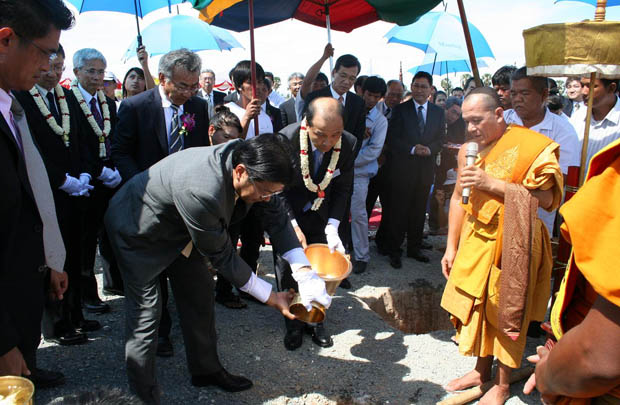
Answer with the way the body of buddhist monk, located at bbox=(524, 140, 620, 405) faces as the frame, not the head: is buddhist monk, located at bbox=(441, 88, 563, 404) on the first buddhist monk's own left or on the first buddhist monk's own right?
on the first buddhist monk's own right

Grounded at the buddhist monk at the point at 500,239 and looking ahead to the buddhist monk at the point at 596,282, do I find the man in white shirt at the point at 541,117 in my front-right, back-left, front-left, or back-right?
back-left

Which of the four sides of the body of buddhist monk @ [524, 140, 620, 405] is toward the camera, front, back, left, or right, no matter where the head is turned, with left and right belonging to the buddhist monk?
left

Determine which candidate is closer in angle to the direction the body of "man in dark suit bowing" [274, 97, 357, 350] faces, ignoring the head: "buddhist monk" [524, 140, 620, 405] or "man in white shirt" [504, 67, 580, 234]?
the buddhist monk

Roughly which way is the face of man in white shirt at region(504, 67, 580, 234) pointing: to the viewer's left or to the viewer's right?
to the viewer's left

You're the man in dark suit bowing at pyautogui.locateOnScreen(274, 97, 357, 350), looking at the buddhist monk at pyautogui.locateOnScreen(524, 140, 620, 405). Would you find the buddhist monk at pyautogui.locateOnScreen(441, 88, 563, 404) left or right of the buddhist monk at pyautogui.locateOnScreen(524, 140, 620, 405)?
left

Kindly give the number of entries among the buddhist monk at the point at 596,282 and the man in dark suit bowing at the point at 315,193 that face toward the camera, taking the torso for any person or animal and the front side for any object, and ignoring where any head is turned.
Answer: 1

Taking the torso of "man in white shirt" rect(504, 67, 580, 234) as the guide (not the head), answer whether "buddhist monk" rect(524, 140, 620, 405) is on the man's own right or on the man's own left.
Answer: on the man's own left

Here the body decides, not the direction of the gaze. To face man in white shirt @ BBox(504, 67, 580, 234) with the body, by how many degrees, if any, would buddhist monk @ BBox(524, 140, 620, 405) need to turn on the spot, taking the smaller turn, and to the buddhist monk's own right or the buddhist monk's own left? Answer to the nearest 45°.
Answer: approximately 90° to the buddhist monk's own right

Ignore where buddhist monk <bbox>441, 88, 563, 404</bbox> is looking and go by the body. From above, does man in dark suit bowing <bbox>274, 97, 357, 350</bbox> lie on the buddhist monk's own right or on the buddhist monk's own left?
on the buddhist monk's own right

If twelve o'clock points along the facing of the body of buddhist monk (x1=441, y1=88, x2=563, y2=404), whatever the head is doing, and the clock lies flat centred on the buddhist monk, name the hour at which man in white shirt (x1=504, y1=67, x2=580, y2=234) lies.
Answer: The man in white shirt is roughly at 5 o'clock from the buddhist monk.
